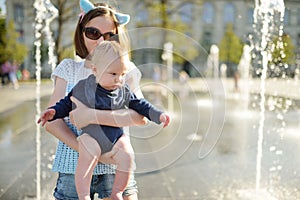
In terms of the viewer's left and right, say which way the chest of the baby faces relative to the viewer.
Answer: facing the viewer and to the right of the viewer

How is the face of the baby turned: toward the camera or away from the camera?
toward the camera

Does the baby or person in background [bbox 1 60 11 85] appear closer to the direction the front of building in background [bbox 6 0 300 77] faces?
the baby

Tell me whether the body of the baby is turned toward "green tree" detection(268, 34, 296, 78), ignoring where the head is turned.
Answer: no

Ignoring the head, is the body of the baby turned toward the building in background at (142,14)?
no

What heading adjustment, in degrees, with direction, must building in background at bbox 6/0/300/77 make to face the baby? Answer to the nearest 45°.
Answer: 0° — it already faces them

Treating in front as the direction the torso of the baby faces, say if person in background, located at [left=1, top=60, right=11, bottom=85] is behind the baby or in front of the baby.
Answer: behind

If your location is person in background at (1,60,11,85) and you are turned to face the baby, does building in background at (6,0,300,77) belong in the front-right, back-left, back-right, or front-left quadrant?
back-left

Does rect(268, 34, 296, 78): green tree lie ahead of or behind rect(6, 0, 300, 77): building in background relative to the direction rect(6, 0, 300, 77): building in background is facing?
ahead

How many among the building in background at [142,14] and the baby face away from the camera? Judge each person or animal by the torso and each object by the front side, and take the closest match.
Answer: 0

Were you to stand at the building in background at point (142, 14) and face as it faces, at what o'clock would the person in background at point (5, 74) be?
The person in background is roughly at 1 o'clock from the building in background.

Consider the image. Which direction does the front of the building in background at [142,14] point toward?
toward the camera
